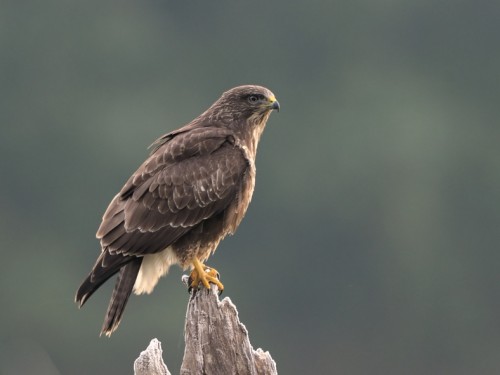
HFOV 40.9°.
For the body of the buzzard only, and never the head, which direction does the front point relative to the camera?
to the viewer's right
